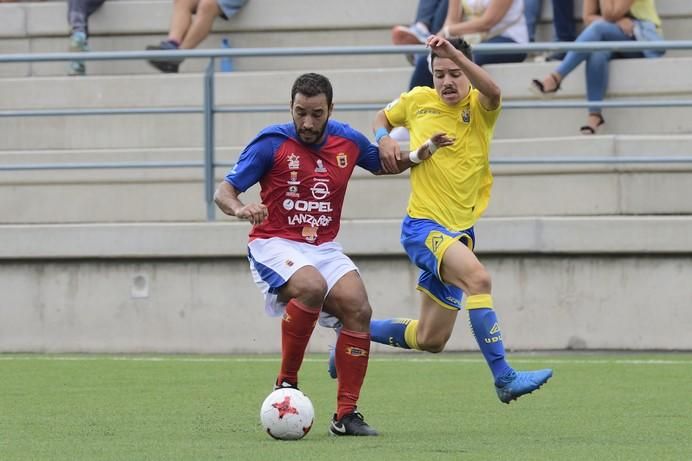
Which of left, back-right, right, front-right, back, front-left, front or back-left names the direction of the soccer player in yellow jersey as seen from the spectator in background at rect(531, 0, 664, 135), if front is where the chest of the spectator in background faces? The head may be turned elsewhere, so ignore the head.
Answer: front-left

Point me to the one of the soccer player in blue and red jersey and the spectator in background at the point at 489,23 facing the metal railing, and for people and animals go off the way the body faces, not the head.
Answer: the spectator in background

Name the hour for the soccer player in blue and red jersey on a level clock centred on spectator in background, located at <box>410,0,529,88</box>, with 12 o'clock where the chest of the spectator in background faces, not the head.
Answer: The soccer player in blue and red jersey is roughly at 11 o'clock from the spectator in background.

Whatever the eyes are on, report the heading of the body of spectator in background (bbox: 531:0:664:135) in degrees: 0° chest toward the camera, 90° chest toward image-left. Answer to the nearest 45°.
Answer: approximately 45°

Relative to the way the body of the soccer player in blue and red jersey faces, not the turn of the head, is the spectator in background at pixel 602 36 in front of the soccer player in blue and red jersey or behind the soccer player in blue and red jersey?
behind

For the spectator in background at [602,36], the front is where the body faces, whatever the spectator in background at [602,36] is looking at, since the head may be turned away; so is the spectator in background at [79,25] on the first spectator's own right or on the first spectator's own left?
on the first spectator's own right

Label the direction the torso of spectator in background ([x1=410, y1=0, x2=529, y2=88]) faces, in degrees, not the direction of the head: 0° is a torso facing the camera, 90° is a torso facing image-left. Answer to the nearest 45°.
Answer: approximately 45°

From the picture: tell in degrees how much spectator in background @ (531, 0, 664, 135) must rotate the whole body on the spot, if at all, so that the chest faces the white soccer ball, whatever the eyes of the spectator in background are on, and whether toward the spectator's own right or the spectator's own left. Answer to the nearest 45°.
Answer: approximately 45° to the spectator's own left

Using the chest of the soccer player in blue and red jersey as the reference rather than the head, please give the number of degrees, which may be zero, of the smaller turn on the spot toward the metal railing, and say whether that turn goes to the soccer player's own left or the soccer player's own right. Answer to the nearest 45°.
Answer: approximately 180°

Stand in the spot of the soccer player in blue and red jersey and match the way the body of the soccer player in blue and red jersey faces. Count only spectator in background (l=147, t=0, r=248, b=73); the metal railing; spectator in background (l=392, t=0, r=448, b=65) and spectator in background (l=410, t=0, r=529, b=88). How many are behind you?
4
